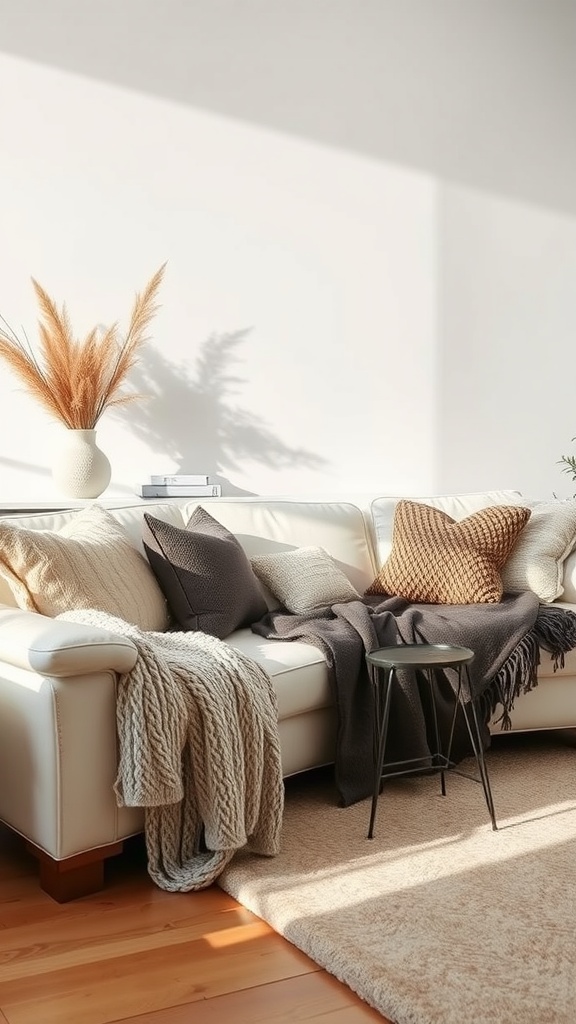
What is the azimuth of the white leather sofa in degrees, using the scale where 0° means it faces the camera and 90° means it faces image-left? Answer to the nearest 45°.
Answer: approximately 315°

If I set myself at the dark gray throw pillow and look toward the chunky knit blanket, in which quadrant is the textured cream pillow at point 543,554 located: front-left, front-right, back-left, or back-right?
back-left

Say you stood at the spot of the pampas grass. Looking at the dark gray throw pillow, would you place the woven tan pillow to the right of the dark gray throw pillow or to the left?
left

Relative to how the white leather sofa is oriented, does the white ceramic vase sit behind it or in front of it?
behind
